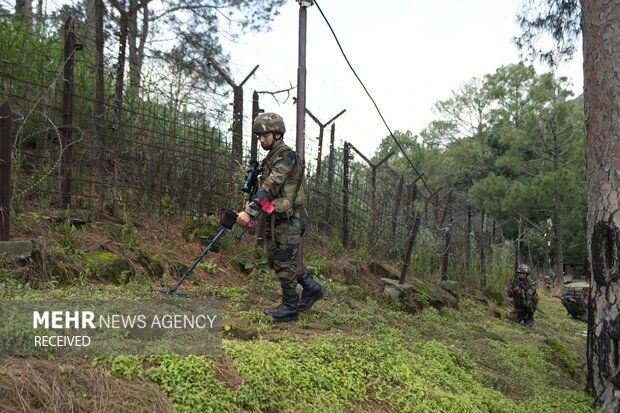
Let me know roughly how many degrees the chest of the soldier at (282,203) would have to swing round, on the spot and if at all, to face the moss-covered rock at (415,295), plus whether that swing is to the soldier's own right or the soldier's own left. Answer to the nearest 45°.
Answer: approximately 135° to the soldier's own right

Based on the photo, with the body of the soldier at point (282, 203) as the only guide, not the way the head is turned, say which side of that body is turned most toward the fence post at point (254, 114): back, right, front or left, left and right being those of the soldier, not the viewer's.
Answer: right

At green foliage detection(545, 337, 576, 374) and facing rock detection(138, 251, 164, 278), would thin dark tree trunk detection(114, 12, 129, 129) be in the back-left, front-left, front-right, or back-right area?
front-right

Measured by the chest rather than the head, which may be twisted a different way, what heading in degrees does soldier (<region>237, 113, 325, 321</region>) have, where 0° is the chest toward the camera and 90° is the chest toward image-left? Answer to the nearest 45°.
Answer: approximately 90°

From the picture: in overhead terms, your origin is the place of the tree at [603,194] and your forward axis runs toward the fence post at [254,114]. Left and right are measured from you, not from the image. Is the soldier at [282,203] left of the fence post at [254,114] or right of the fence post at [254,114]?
left

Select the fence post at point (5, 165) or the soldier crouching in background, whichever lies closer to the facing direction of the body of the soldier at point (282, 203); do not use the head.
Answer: the fence post

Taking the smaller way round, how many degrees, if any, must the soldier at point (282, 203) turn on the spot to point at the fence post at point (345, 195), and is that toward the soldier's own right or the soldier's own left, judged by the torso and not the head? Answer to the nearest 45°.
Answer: approximately 90° to the soldier's own right

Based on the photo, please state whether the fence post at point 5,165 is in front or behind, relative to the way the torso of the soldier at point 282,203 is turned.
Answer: in front

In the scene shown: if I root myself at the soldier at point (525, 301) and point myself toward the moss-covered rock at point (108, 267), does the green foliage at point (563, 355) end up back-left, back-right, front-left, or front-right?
front-left

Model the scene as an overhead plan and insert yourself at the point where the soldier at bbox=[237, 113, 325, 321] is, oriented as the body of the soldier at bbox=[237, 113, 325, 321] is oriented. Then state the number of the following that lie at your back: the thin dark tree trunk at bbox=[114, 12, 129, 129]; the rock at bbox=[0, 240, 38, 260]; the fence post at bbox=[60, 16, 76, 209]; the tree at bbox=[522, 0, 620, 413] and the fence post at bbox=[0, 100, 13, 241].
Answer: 1
